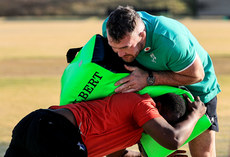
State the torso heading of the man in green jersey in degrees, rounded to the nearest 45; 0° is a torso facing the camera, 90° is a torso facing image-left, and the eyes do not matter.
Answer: approximately 45°

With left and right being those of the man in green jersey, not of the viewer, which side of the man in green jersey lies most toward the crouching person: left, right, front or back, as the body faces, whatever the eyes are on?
front

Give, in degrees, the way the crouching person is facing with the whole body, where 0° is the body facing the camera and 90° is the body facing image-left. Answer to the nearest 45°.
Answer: approximately 270°

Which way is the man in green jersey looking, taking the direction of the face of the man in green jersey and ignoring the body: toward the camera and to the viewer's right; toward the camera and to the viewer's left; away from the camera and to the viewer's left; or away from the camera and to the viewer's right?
toward the camera and to the viewer's left
